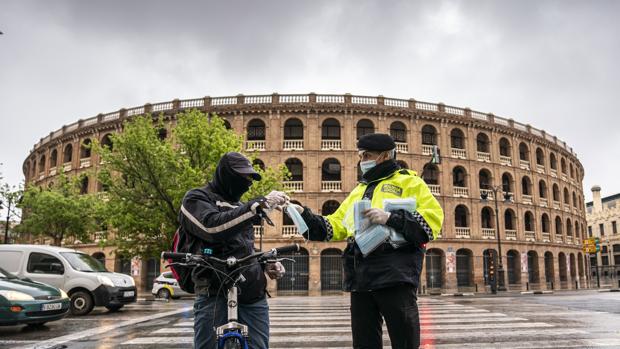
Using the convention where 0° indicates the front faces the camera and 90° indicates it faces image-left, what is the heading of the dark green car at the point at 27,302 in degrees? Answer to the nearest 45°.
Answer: approximately 315°

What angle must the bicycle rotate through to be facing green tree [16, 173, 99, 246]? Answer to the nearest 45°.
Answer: approximately 180°

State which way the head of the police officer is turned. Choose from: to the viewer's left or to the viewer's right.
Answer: to the viewer's left

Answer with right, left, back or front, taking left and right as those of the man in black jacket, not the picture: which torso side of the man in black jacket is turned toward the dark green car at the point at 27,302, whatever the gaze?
back

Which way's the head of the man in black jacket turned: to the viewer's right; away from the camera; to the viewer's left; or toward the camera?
to the viewer's right

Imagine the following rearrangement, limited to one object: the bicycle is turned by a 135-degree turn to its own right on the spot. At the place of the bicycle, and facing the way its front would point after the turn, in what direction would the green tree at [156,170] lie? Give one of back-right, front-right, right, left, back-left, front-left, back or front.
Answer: front-right

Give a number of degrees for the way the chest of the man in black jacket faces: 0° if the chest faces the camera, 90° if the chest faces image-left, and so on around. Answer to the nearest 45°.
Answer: approximately 315°

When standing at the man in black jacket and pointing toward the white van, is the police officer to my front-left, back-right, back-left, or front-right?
back-right

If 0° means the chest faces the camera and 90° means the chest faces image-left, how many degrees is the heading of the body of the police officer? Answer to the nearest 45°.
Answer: approximately 45°
